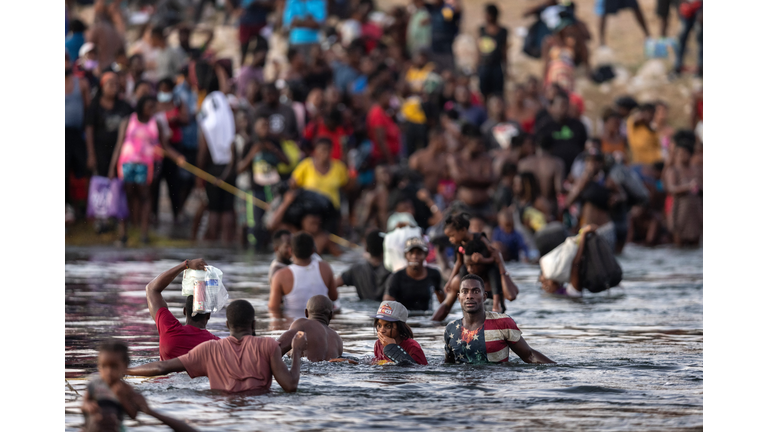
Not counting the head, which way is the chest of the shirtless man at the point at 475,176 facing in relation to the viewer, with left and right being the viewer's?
facing the viewer

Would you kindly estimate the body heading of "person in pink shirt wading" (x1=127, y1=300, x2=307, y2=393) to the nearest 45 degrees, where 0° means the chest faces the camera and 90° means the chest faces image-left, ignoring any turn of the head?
approximately 180°

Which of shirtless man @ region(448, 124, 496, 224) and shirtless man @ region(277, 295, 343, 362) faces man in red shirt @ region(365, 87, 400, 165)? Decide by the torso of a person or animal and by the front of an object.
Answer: shirtless man @ region(277, 295, 343, 362)

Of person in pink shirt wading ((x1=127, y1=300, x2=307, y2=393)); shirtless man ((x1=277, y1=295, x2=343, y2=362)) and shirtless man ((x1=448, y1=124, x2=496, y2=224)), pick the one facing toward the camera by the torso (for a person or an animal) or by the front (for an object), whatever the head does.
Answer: shirtless man ((x1=448, y1=124, x2=496, y2=224))

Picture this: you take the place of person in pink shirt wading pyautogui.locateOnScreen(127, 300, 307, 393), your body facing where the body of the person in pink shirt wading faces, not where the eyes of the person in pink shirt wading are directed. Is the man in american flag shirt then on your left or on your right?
on your right

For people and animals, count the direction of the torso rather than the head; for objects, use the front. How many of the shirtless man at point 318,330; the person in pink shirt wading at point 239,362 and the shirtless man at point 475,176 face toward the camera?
1

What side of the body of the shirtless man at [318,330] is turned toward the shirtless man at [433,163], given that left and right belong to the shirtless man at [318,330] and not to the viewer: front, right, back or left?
front

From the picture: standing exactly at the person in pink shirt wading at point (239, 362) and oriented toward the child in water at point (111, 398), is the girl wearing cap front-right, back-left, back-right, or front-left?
back-left

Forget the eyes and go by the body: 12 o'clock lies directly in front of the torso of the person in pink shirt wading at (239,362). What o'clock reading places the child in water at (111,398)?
The child in water is roughly at 7 o'clock from the person in pink shirt wading.

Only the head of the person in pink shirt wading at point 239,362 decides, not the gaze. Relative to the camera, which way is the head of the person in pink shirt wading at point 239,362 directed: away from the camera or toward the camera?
away from the camera

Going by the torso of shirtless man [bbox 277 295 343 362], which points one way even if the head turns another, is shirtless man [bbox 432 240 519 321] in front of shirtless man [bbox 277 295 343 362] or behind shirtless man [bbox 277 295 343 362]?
in front

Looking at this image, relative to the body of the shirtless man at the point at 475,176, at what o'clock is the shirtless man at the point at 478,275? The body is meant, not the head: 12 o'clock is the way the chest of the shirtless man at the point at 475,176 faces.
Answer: the shirtless man at the point at 478,275 is roughly at 12 o'clock from the shirtless man at the point at 475,176.

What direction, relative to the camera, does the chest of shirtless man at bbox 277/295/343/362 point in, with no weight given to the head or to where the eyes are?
away from the camera

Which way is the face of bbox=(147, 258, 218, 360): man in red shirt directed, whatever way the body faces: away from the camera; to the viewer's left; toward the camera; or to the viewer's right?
away from the camera

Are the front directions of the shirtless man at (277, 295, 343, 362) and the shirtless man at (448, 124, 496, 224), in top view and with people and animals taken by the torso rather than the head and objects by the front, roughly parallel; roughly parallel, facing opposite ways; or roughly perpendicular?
roughly parallel, facing opposite ways

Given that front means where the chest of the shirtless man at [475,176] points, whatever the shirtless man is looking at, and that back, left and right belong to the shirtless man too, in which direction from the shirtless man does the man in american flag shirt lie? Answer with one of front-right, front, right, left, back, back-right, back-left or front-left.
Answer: front

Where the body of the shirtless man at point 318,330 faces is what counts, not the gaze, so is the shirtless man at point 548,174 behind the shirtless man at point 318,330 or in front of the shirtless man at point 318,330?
in front
